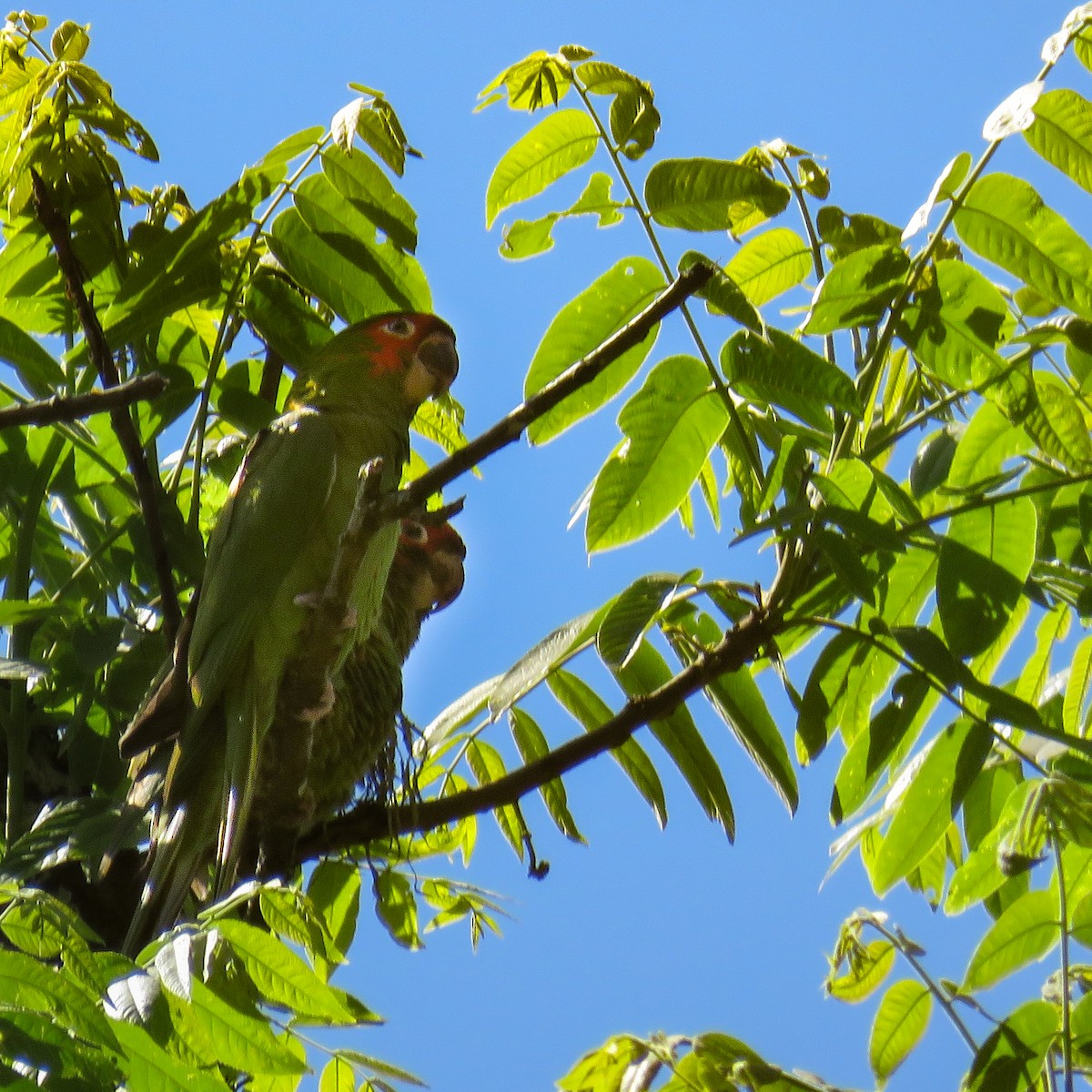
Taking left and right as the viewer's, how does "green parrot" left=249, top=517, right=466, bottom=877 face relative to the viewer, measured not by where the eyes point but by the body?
facing to the right of the viewer
